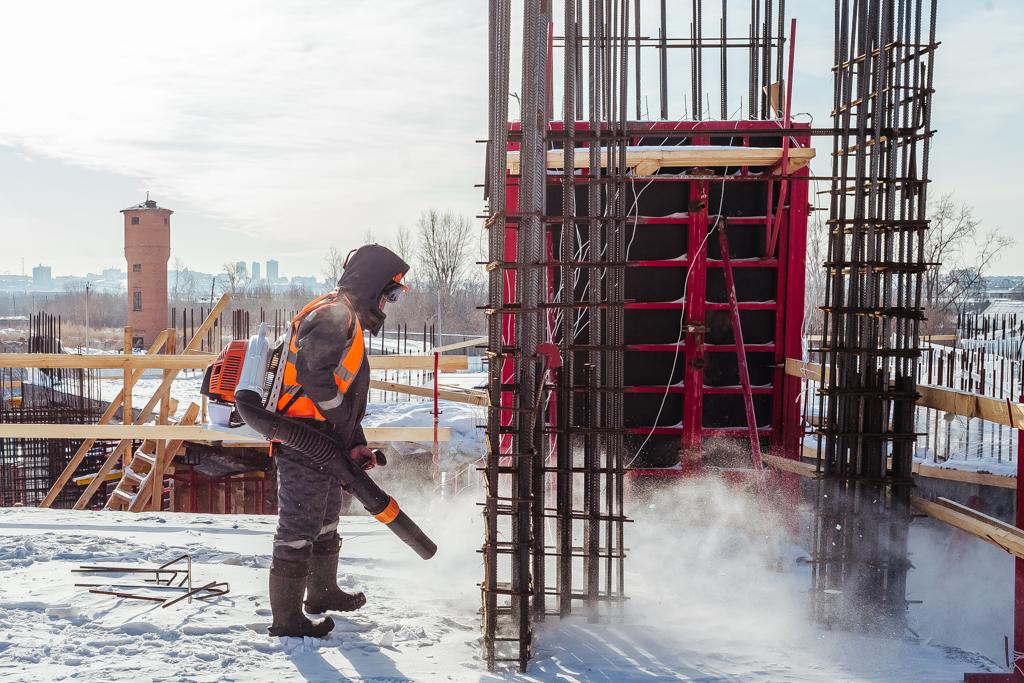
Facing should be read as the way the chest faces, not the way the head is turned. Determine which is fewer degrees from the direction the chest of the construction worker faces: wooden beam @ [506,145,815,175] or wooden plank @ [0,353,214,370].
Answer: the wooden beam

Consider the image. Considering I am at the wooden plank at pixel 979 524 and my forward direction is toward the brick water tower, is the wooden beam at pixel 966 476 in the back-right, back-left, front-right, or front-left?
front-right

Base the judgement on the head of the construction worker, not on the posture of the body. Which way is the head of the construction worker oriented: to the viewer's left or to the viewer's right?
to the viewer's right

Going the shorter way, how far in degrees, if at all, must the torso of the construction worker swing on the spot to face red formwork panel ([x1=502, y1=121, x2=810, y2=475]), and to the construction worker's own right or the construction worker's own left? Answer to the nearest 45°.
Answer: approximately 45° to the construction worker's own left

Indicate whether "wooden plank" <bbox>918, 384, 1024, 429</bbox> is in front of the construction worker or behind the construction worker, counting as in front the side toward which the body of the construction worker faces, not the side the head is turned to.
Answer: in front

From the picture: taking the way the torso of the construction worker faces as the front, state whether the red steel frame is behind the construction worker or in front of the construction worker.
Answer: in front

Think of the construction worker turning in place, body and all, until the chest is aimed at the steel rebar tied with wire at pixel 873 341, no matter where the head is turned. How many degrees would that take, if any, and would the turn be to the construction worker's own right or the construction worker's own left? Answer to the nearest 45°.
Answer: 0° — they already face it

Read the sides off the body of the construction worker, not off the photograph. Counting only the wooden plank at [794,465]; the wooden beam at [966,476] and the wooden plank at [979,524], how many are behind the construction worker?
0

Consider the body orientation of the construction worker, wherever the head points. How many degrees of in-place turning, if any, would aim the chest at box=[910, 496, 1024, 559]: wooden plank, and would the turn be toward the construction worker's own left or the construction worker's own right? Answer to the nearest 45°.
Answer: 0° — they already face it

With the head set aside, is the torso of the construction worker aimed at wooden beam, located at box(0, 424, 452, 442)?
no

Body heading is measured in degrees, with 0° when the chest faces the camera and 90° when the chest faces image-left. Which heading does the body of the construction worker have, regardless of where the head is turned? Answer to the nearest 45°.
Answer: approximately 270°

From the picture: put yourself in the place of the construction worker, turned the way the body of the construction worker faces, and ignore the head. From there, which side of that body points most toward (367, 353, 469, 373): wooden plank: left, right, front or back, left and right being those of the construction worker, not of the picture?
left

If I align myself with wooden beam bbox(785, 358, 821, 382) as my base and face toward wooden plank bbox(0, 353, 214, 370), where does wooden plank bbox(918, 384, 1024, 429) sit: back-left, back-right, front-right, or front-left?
back-left
